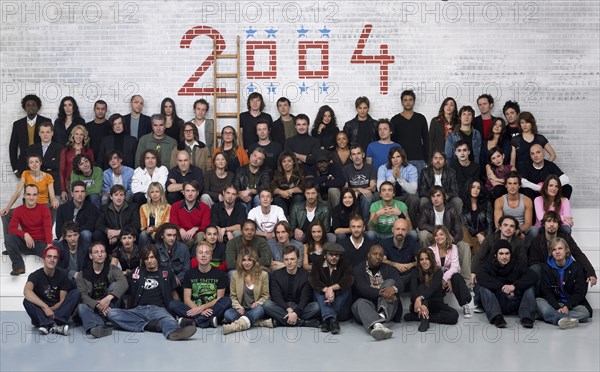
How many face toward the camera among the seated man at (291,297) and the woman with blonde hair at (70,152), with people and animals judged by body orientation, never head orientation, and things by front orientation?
2

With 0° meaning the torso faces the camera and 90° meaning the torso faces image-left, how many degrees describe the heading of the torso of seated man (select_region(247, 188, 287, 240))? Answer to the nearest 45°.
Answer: approximately 0°

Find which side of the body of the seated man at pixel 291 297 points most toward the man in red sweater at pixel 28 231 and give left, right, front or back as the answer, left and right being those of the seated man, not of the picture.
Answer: right

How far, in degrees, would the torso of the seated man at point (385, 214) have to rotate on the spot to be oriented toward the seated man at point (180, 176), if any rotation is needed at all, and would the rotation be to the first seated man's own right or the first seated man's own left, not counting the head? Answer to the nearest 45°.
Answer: approximately 90° to the first seated man's own right

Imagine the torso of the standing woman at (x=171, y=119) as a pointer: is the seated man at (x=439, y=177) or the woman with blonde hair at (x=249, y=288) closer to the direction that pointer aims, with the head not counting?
the woman with blonde hair

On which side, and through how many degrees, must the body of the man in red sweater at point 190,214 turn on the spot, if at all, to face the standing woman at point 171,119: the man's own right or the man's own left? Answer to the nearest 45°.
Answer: approximately 180°

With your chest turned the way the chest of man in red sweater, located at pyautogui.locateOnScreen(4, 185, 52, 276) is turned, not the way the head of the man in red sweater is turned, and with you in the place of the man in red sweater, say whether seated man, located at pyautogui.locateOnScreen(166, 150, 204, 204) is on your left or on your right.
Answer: on your left

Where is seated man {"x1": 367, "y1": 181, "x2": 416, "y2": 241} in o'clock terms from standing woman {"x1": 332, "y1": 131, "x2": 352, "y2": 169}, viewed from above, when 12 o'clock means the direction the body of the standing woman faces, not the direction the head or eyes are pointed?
The seated man is roughly at 11 o'clock from the standing woman.
